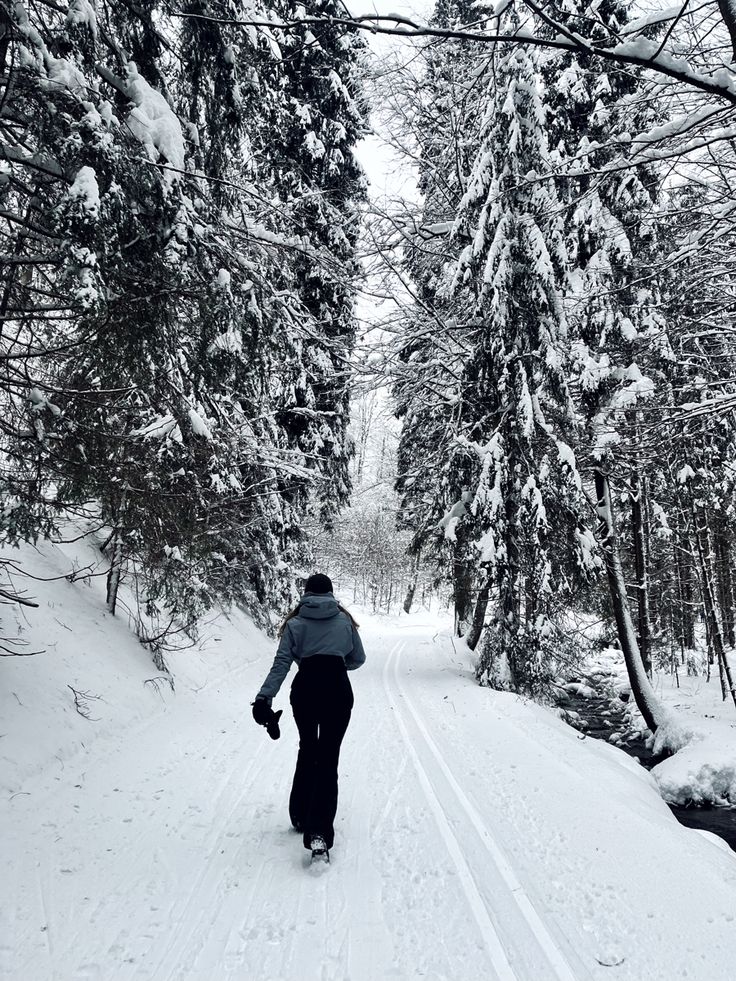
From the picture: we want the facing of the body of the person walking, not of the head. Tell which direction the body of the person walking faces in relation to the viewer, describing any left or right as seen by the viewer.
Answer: facing away from the viewer

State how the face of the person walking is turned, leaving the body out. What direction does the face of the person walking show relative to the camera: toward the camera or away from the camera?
away from the camera
